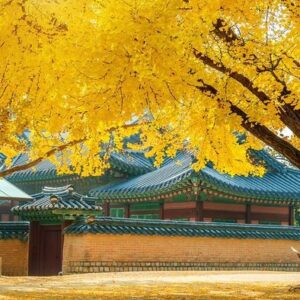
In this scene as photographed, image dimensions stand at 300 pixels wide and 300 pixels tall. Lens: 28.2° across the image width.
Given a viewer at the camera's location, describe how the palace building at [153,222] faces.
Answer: facing the viewer

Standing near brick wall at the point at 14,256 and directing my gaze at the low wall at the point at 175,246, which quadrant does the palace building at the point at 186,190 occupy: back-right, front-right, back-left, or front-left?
front-left
